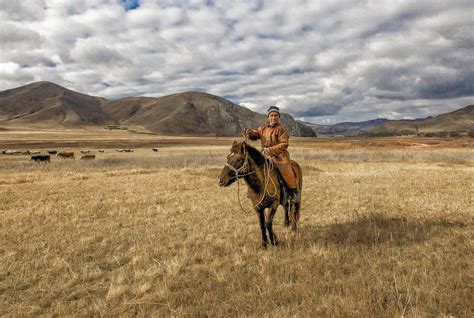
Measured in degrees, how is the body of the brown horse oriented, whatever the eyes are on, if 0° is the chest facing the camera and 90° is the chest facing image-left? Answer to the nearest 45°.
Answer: approximately 45°
